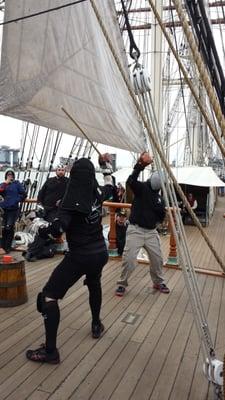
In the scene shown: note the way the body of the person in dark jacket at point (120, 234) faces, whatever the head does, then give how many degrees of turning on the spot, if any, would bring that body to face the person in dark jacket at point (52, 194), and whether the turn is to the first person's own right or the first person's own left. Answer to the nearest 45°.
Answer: approximately 45° to the first person's own right

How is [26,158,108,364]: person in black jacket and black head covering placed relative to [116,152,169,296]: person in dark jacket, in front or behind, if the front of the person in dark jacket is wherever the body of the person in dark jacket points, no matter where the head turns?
in front

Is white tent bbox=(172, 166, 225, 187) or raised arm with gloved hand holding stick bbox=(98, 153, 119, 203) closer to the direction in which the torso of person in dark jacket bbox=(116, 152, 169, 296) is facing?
the raised arm with gloved hand holding stick

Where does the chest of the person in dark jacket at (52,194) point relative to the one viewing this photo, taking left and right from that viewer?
facing the viewer

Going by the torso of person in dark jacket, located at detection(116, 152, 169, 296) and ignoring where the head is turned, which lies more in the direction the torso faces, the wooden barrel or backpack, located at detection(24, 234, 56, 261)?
the wooden barrel

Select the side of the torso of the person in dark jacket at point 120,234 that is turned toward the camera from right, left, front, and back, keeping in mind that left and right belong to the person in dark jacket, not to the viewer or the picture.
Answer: front

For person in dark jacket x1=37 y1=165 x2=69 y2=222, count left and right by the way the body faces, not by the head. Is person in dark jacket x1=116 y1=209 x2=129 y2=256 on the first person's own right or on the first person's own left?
on the first person's own left
